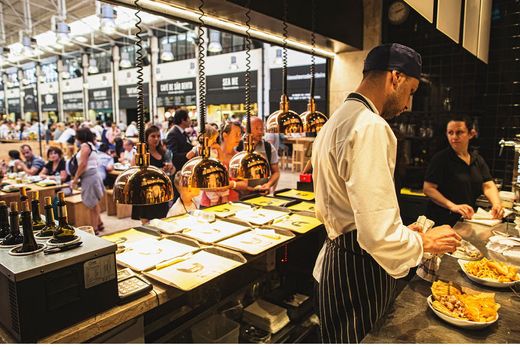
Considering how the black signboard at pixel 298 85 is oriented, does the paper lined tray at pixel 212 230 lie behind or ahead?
ahead

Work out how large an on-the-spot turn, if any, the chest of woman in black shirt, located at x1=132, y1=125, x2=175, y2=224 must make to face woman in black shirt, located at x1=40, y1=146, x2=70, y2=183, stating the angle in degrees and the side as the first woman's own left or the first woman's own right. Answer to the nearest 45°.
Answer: approximately 135° to the first woman's own right

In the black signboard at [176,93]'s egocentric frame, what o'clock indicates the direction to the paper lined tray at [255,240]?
The paper lined tray is roughly at 12 o'clock from the black signboard.

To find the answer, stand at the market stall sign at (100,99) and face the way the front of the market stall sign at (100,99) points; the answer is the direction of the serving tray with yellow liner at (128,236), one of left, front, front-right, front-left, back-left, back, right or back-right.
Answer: front-left

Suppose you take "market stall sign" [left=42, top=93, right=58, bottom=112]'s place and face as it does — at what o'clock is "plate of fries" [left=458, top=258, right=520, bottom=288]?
The plate of fries is roughly at 12 o'clock from the market stall sign.

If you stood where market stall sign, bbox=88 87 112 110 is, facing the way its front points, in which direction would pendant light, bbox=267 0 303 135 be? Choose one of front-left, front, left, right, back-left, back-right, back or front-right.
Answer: front-left

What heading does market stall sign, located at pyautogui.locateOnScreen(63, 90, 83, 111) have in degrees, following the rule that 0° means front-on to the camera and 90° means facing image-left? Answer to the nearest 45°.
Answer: approximately 45°

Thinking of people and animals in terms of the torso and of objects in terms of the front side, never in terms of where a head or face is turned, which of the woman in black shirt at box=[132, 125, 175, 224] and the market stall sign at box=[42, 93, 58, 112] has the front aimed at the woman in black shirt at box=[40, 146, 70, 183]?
the market stall sign

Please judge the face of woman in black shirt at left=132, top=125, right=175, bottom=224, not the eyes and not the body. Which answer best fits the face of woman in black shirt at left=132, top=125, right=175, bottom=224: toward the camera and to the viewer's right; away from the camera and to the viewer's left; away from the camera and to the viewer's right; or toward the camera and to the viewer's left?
toward the camera and to the viewer's right

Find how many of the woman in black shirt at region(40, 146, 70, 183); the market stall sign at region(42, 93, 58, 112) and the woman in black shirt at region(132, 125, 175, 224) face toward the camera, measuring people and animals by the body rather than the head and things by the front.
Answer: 3
